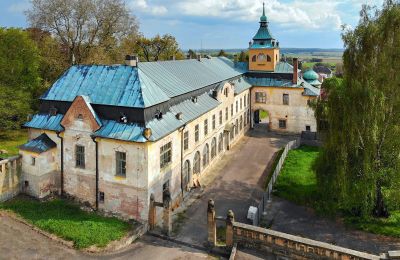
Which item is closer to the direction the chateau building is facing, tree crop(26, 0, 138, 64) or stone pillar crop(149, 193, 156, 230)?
the stone pillar

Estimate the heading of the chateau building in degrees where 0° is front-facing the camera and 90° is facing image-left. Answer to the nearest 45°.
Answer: approximately 315°

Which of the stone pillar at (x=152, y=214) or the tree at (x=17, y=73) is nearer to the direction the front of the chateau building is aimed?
the stone pillar

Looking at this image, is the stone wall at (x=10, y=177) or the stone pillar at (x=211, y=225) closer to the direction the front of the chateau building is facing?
the stone pillar

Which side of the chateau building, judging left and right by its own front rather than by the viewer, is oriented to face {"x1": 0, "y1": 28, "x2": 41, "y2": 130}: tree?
back

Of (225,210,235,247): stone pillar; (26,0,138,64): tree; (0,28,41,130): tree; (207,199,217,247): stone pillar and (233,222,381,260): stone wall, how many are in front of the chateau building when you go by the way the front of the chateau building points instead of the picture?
3

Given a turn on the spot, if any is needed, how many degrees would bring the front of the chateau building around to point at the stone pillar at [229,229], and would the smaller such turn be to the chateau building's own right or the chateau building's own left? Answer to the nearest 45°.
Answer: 0° — it already faces it

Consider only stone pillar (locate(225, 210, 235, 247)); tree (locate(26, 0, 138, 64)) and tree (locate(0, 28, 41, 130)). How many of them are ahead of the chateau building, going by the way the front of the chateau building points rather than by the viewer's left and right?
1

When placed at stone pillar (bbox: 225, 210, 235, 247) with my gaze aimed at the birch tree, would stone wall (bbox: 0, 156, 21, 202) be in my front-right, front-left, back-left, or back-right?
back-left
